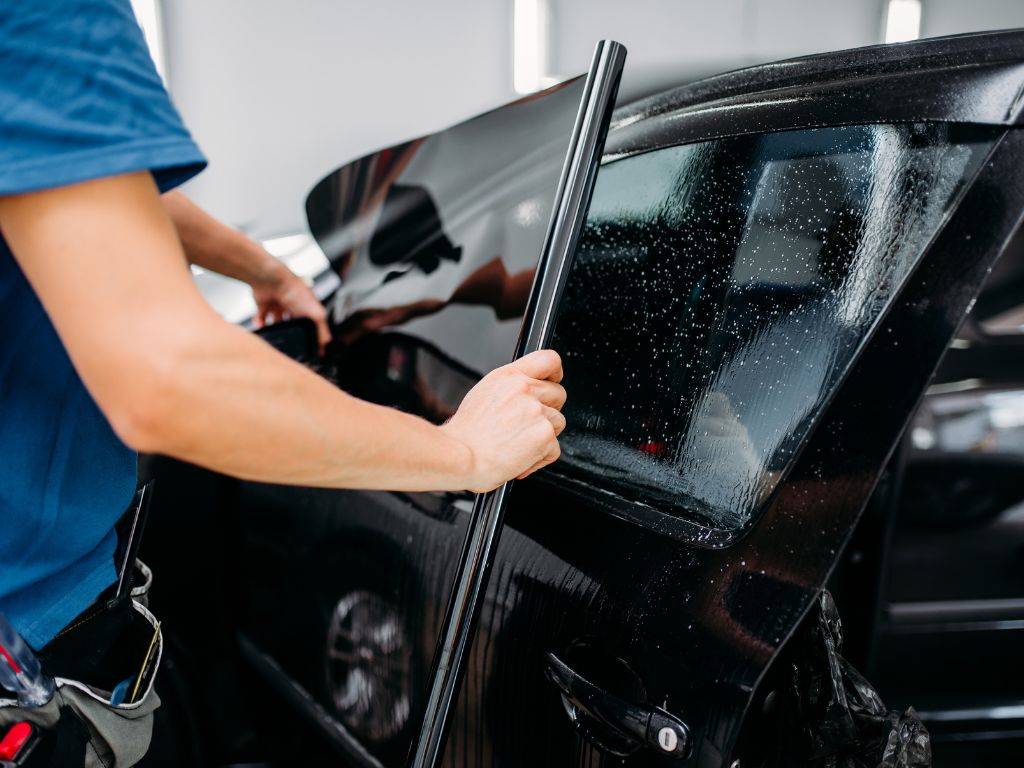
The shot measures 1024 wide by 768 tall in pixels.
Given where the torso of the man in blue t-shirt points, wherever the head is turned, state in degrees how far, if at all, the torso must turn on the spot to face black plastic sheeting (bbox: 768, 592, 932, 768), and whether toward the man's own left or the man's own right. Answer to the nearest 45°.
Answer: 0° — they already face it

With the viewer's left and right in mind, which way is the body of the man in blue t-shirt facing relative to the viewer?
facing to the right of the viewer
